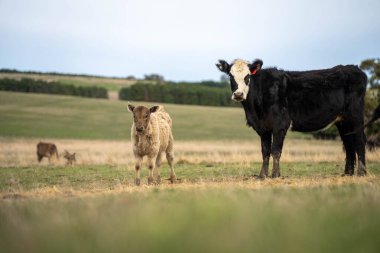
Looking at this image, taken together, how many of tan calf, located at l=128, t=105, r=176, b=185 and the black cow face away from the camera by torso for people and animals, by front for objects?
0

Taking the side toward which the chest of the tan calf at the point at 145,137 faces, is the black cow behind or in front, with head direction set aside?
behind

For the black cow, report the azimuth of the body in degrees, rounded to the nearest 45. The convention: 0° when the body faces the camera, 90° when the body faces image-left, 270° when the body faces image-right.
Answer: approximately 90°

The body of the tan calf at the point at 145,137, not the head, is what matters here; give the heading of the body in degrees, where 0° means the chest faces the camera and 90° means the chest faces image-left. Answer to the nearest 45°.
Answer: approximately 45°

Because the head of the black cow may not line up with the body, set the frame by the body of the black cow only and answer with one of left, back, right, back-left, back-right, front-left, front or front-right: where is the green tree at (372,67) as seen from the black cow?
right

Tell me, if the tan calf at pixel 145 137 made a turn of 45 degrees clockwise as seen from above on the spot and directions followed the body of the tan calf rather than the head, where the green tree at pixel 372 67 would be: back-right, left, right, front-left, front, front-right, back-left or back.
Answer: back-right

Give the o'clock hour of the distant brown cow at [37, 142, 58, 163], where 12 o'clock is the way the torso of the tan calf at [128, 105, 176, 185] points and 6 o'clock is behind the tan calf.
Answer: The distant brown cow is roughly at 4 o'clock from the tan calf.

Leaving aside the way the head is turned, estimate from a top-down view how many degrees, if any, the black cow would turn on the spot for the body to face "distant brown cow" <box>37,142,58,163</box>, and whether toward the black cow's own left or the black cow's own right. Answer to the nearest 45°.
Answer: approximately 45° to the black cow's own right

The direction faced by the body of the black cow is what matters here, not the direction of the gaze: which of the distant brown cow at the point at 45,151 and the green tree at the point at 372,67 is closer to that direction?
the distant brown cow

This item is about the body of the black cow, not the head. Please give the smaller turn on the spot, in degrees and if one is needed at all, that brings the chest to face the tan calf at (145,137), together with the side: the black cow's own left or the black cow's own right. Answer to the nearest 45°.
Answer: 0° — it already faces it
